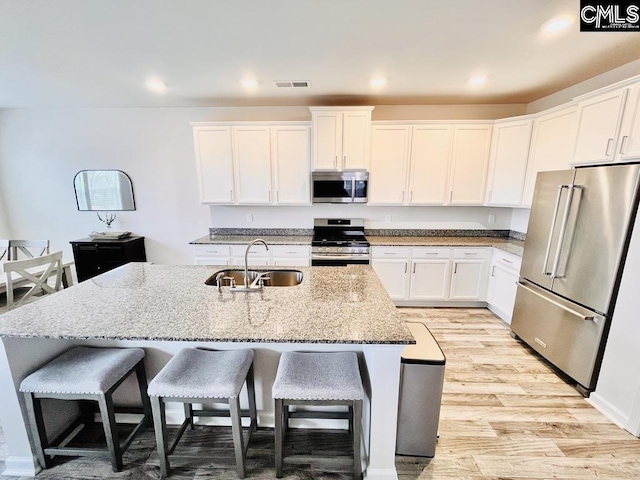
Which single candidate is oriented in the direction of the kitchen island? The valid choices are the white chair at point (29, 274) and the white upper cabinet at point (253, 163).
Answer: the white upper cabinet

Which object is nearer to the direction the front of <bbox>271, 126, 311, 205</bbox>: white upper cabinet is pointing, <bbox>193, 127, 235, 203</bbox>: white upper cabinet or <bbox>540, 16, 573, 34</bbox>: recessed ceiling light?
the recessed ceiling light

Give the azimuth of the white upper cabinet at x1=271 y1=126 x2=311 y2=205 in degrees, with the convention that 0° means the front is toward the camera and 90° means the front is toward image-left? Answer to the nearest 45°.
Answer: approximately 0°

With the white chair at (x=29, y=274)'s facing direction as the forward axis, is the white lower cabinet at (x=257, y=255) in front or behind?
behind

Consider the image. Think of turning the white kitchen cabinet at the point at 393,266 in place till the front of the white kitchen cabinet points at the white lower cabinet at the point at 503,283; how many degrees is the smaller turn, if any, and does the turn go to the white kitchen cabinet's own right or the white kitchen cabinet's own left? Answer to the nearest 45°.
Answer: approximately 90° to the white kitchen cabinet's own left

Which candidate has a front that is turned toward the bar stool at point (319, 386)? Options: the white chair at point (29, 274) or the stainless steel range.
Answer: the stainless steel range

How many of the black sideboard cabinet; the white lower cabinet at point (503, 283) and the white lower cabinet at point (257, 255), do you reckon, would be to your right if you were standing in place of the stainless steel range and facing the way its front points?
2

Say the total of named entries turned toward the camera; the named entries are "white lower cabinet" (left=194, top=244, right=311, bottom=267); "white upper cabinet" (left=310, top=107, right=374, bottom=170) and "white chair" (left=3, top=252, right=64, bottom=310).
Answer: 2

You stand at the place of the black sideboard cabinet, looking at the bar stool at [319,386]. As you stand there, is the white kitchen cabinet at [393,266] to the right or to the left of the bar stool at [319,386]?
left

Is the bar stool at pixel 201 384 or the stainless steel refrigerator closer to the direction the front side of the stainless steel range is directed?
the bar stool

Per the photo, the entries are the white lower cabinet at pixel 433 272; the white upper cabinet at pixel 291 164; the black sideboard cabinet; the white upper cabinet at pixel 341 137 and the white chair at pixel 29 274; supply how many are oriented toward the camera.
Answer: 4

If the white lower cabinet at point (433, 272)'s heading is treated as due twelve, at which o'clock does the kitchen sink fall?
The kitchen sink is roughly at 1 o'clock from the white lower cabinet.

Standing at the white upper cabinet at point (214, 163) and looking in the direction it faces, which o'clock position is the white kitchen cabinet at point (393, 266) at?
The white kitchen cabinet is roughly at 10 o'clock from the white upper cabinet.
